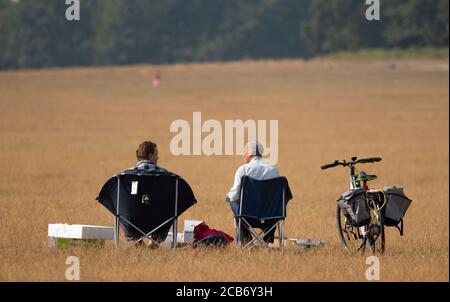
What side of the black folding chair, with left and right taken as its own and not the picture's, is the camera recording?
back

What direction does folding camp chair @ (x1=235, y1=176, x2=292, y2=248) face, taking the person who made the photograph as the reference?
facing away from the viewer

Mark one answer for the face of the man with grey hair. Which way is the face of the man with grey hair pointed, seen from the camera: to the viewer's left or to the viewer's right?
to the viewer's left

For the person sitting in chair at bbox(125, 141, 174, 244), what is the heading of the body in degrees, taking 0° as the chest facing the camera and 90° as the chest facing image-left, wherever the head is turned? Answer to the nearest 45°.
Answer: approximately 180°

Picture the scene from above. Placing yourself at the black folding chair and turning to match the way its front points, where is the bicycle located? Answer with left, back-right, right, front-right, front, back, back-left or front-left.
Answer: right

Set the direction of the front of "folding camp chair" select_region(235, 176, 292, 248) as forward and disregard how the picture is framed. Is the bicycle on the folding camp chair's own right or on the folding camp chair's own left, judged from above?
on the folding camp chair's own right

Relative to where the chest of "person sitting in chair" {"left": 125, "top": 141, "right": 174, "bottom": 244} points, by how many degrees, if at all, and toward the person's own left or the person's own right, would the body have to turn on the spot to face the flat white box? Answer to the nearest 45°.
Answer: approximately 90° to the person's own left

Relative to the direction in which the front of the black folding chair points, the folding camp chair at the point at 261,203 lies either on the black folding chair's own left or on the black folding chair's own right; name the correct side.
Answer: on the black folding chair's own right

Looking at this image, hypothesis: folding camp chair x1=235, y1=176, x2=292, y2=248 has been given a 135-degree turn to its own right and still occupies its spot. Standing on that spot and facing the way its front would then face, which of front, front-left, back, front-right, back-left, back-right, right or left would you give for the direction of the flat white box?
back-right

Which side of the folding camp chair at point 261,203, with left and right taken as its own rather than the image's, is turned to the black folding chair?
left
